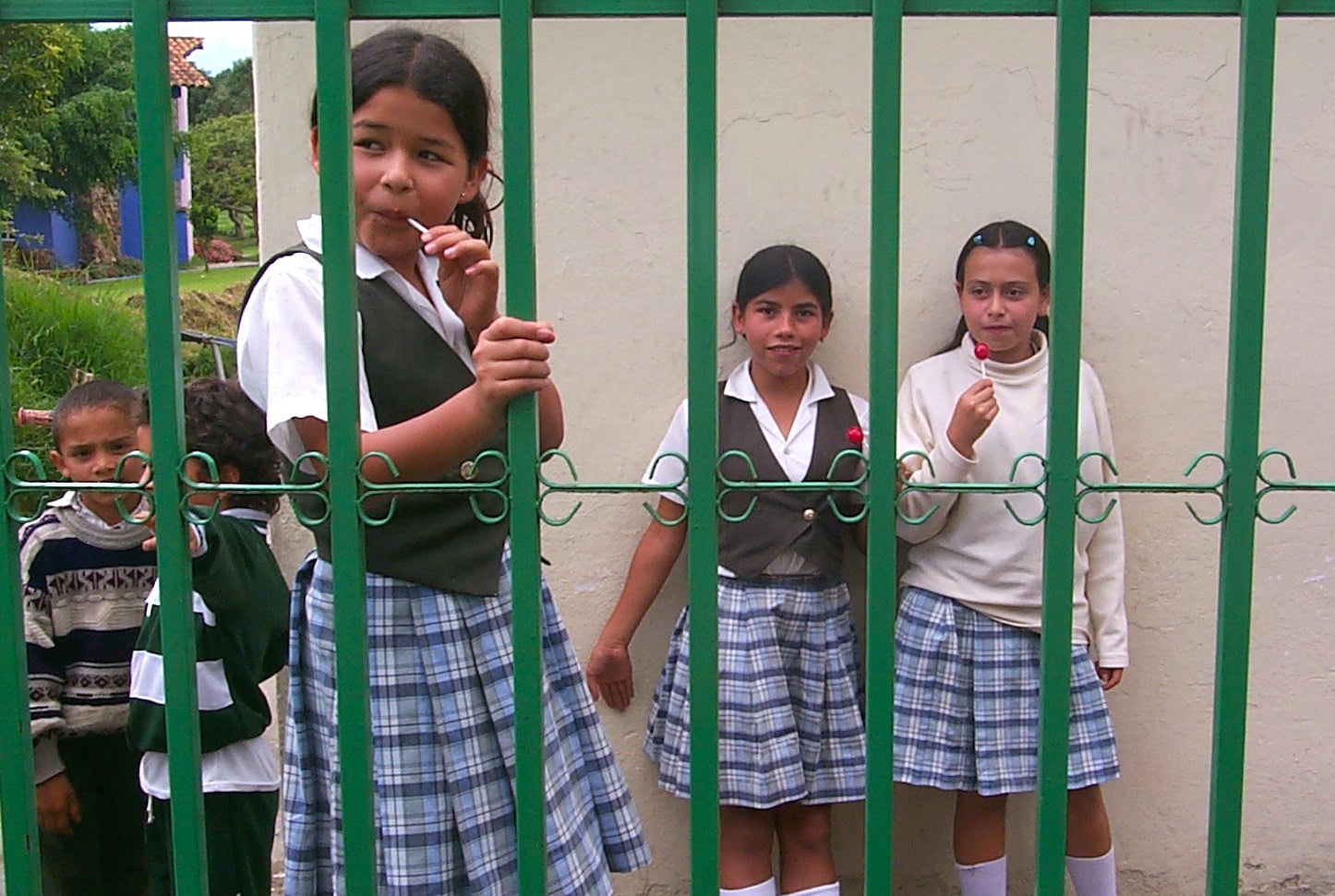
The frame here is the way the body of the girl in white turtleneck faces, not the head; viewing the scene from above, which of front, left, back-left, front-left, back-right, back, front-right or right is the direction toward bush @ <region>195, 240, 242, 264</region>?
back-right

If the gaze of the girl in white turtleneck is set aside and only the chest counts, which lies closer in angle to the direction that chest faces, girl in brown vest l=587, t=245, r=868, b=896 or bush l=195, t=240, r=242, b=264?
the girl in brown vest

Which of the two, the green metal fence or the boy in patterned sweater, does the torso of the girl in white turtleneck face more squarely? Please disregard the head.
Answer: the green metal fence

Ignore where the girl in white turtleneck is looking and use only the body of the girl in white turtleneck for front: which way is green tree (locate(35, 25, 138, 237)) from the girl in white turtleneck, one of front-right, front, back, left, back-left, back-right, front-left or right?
back-right

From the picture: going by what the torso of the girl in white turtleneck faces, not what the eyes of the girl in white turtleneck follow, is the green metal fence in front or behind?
in front

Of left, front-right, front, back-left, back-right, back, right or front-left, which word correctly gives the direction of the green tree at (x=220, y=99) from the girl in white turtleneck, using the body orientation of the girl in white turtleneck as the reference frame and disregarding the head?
back-right

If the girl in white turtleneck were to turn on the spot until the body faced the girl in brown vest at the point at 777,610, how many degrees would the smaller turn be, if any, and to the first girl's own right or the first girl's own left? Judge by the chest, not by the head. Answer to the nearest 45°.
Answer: approximately 90° to the first girl's own right

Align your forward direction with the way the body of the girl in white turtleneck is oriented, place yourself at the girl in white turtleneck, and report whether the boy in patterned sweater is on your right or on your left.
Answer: on your right

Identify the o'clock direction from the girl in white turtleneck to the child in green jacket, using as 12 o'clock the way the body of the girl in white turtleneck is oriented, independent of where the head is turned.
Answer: The child in green jacket is roughly at 2 o'clock from the girl in white turtleneck.

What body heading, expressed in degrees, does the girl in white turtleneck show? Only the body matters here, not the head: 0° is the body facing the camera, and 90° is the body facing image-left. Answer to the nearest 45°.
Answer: approximately 0°

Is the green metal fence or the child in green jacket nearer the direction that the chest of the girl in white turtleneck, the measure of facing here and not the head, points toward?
the green metal fence
